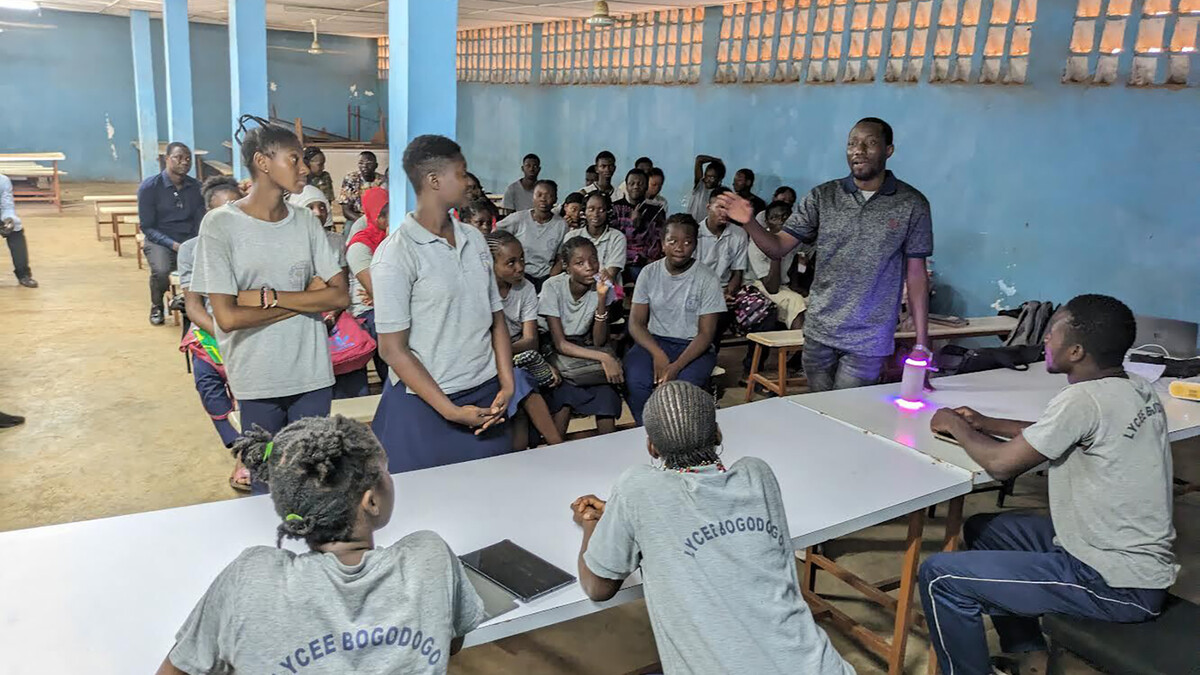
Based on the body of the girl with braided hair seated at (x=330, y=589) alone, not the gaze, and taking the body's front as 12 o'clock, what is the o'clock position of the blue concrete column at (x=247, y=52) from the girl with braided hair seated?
The blue concrete column is roughly at 12 o'clock from the girl with braided hair seated.

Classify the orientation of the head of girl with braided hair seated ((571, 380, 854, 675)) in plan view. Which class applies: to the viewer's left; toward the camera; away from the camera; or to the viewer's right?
away from the camera

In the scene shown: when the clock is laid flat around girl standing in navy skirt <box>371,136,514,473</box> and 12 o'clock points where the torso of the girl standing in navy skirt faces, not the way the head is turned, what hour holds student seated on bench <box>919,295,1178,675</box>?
The student seated on bench is roughly at 11 o'clock from the girl standing in navy skirt.

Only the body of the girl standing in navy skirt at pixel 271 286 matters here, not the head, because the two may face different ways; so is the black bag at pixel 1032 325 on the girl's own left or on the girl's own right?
on the girl's own left

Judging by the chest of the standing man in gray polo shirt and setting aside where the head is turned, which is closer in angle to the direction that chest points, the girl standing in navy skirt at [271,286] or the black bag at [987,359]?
the girl standing in navy skirt

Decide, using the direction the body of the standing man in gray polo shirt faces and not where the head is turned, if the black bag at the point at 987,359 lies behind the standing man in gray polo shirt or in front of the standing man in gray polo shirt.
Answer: behind

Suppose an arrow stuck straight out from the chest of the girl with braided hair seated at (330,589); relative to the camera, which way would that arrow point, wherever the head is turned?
away from the camera

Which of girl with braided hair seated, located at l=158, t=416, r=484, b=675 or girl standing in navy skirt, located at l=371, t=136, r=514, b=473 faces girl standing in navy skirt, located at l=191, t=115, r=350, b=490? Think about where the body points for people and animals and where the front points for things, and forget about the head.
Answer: the girl with braided hair seated

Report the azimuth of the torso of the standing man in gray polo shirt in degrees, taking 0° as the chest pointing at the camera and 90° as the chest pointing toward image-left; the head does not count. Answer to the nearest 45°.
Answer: approximately 45°

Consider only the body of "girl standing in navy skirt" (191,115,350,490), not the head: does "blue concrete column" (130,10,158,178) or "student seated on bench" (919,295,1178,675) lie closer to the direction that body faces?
the student seated on bench

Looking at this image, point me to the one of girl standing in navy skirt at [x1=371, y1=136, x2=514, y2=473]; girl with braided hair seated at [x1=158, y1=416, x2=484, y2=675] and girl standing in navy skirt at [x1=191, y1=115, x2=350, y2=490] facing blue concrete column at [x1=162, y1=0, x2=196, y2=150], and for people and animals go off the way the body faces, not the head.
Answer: the girl with braided hair seated

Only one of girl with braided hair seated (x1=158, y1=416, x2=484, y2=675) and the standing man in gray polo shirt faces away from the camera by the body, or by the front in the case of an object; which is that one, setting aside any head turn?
the girl with braided hair seated

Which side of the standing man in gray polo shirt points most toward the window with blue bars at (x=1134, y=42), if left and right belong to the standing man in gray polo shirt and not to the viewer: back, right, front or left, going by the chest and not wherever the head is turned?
back

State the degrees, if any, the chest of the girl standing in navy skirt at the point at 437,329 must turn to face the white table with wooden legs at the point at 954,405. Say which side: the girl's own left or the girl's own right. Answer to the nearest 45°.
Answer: approximately 45° to the girl's own left

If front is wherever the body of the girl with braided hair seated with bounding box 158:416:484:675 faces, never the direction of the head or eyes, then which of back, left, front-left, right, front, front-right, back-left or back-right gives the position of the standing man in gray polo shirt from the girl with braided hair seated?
front-right
